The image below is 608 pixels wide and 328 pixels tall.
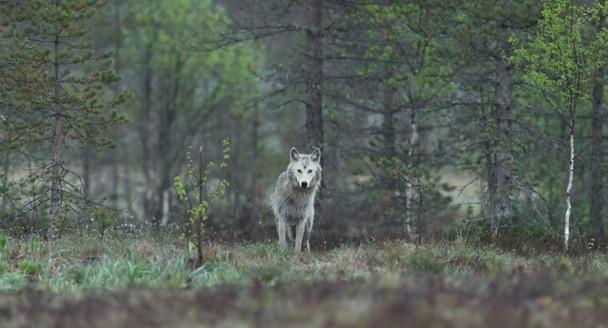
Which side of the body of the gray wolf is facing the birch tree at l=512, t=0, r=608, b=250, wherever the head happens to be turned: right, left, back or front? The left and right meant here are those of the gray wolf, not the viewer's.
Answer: left

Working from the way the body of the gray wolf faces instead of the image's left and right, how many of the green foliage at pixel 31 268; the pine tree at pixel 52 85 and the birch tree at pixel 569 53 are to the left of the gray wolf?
1

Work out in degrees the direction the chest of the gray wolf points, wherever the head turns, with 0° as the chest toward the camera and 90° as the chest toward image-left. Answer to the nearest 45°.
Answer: approximately 0°

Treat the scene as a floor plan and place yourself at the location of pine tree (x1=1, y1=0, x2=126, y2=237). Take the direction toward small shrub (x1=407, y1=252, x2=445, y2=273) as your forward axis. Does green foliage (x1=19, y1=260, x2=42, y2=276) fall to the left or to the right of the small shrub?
right

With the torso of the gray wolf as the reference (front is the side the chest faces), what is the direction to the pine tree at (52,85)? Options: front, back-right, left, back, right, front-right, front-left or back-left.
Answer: right

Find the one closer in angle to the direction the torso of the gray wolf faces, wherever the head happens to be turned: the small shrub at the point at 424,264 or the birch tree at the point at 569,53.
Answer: the small shrub

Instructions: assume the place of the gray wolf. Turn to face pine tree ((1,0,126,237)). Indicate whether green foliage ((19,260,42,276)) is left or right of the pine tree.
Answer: left

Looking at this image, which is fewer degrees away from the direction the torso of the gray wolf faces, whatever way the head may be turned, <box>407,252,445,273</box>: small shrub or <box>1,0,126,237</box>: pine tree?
the small shrub

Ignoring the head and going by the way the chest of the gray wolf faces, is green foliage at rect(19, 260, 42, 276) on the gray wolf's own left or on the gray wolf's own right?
on the gray wolf's own right

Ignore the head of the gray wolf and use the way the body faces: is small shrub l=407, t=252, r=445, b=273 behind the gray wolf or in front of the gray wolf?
in front

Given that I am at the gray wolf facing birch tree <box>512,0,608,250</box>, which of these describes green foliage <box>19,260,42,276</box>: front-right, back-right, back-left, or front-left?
back-right
